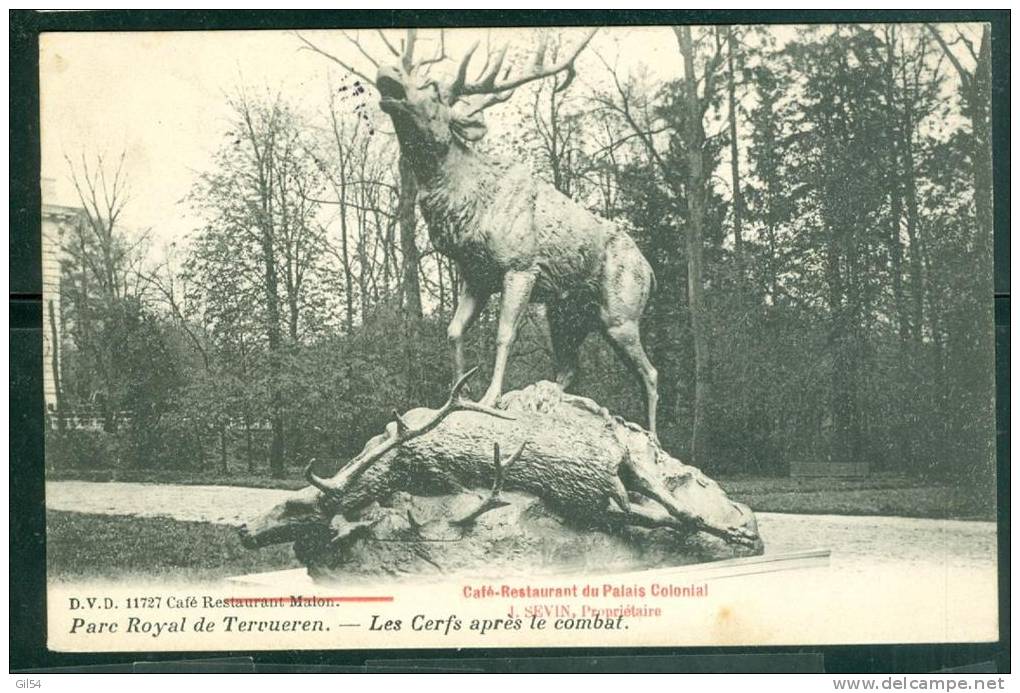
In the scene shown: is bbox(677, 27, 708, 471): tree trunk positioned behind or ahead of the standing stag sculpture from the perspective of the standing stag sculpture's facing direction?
behind

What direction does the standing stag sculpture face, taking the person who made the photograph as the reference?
facing the viewer and to the left of the viewer

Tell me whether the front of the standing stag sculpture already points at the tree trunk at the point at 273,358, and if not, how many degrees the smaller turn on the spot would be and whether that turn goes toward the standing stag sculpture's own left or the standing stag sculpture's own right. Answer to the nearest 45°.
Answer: approximately 45° to the standing stag sculpture's own right
